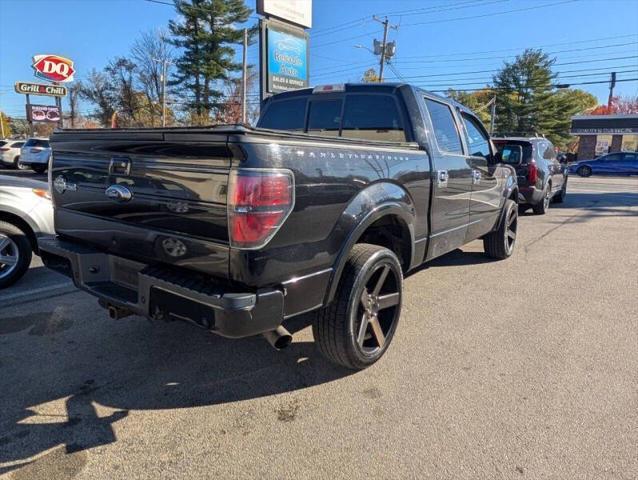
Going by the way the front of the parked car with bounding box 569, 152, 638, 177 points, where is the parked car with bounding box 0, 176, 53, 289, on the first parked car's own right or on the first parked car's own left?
on the first parked car's own left

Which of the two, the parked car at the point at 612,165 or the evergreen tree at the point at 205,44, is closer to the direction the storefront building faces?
the parked car

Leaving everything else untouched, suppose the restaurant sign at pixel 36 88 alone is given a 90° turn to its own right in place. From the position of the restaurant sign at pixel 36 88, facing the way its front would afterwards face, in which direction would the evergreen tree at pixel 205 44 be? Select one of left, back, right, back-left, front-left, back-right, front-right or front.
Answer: back

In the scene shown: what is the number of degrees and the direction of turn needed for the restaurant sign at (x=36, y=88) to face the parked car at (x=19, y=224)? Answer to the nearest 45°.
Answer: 0° — it already faces it

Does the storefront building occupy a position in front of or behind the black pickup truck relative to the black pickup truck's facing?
in front

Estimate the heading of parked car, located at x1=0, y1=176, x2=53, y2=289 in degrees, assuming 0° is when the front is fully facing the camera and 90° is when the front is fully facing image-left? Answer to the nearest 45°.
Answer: approximately 270°

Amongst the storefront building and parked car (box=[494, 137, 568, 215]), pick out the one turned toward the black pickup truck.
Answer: the storefront building

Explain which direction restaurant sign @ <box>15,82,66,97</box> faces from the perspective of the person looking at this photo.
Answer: facing the viewer

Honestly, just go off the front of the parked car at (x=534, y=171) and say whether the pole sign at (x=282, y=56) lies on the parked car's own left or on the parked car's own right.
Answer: on the parked car's own left

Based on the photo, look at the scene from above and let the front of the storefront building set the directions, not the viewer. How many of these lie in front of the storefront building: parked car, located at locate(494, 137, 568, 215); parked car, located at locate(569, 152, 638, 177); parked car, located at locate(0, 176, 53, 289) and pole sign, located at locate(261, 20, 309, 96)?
4

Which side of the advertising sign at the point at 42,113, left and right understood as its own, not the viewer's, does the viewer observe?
front

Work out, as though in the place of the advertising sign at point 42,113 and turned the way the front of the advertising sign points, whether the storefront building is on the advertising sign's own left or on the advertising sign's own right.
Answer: on the advertising sign's own left

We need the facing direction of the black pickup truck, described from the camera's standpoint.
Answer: facing away from the viewer and to the right of the viewer

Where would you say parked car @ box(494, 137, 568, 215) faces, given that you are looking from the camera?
facing away from the viewer and to the right of the viewer

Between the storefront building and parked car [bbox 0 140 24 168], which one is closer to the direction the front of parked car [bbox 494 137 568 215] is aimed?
the storefront building

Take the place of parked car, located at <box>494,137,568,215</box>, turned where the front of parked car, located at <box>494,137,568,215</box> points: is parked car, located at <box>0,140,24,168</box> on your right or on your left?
on your left

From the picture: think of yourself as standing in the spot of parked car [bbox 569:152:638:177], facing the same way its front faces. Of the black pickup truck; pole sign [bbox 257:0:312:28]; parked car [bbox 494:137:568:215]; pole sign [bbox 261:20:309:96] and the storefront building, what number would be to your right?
1
